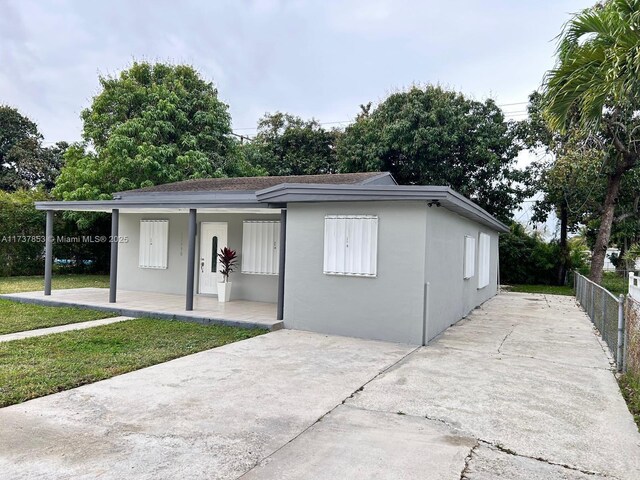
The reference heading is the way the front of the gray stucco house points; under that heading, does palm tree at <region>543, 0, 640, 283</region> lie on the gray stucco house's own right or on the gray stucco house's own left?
on the gray stucco house's own left

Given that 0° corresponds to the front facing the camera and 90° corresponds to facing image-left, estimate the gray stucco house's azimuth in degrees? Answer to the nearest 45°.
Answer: approximately 45°

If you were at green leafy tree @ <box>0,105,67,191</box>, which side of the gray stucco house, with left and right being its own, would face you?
right

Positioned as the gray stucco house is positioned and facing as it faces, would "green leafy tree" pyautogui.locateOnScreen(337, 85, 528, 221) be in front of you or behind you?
behind

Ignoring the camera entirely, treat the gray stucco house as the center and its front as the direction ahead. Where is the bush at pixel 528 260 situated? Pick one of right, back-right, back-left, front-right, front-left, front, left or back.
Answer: back

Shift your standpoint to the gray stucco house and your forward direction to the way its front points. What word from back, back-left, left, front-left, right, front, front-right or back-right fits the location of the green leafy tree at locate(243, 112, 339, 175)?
back-right

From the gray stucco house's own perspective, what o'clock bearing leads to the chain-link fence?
The chain-link fence is roughly at 8 o'clock from the gray stucco house.
